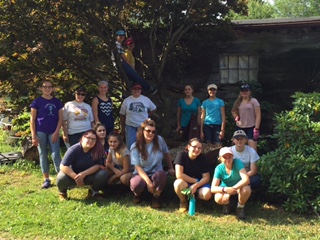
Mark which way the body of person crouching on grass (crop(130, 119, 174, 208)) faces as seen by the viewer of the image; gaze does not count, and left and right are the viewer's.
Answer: facing the viewer

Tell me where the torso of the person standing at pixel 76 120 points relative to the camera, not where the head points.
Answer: toward the camera

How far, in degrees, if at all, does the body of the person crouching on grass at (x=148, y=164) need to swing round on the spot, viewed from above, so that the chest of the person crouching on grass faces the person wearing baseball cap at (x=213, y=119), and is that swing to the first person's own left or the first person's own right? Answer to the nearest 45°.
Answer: approximately 135° to the first person's own left

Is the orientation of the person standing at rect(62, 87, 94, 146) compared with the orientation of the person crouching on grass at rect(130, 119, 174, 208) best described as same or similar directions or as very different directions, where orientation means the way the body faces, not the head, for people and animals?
same or similar directions

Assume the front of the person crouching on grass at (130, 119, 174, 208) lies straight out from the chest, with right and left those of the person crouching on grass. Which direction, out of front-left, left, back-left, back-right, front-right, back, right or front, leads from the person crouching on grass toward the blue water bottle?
front-left

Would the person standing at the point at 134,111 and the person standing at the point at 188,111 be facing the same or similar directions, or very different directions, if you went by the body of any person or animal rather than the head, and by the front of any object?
same or similar directions

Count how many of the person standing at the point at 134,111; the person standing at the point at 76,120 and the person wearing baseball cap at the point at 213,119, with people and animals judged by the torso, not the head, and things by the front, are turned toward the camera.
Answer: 3

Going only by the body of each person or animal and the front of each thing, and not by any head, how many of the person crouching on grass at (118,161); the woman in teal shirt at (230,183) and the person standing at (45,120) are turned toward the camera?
3

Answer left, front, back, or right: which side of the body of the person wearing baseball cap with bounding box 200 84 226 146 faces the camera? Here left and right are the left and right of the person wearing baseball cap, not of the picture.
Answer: front

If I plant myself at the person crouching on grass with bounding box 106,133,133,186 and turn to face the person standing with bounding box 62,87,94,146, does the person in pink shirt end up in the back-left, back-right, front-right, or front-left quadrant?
back-right

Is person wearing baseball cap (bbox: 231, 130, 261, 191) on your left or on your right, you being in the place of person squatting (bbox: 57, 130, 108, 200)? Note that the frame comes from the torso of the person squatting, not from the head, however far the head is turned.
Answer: on your left

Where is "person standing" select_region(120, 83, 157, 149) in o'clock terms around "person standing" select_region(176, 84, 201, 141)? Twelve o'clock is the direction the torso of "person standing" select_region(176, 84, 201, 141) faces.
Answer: "person standing" select_region(120, 83, 157, 149) is roughly at 2 o'clock from "person standing" select_region(176, 84, 201, 141).

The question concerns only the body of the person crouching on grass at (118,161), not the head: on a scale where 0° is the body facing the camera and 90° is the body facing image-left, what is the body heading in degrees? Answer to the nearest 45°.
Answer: approximately 0°

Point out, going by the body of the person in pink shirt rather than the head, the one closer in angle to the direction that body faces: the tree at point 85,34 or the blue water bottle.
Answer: the blue water bottle

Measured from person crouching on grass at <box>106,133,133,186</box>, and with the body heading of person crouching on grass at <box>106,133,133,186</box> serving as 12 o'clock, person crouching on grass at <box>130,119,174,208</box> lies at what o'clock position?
person crouching on grass at <box>130,119,174,208</box> is roughly at 10 o'clock from person crouching on grass at <box>106,133,133,186</box>.

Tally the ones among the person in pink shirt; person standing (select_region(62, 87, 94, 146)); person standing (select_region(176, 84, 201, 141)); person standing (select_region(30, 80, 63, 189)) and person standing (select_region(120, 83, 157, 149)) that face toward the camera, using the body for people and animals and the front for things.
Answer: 5
